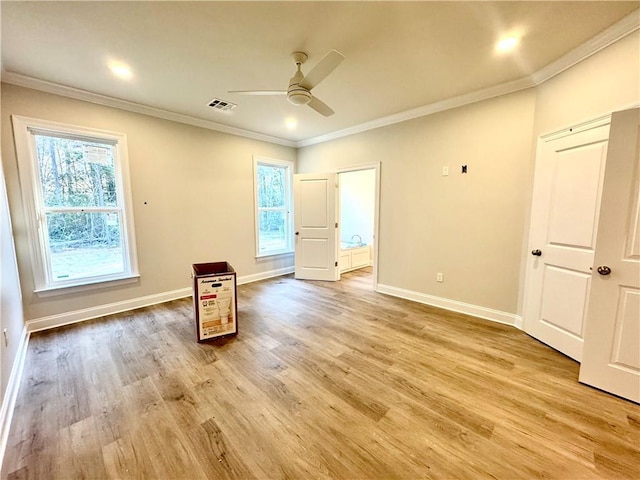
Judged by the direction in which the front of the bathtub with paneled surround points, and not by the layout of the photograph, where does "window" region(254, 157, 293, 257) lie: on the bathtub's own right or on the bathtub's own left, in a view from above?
on the bathtub's own right

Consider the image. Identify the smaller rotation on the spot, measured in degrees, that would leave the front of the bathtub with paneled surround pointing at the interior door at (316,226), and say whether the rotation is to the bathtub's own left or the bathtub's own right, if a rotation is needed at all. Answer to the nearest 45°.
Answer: approximately 90° to the bathtub's own right

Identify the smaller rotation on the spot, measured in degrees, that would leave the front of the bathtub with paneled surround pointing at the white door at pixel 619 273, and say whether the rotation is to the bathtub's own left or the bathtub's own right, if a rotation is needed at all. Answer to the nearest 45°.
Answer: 0° — it already faces it

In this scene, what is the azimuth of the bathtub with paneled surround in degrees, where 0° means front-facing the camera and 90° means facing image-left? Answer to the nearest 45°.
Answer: approximately 315°

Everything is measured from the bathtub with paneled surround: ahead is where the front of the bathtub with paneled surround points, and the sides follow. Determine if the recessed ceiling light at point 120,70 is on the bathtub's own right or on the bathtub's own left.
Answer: on the bathtub's own right

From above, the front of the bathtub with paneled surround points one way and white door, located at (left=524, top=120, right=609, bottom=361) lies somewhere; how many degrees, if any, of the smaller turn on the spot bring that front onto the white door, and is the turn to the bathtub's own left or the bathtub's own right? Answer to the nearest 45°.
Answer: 0° — it already faces it

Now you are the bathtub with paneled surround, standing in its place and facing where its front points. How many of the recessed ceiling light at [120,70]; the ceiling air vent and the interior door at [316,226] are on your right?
3

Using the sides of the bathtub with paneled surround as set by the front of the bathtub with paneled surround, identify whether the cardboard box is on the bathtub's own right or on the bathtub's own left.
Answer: on the bathtub's own right

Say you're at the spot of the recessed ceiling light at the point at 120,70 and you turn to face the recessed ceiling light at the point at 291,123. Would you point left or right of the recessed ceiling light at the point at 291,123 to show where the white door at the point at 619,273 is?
right

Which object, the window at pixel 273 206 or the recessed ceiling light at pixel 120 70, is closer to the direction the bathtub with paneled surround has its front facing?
the recessed ceiling light
